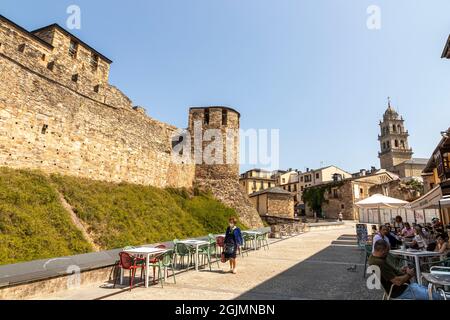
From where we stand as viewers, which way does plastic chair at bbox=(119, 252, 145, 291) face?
facing away from the viewer and to the right of the viewer

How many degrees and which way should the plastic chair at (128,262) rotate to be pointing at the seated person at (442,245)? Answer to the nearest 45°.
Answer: approximately 45° to its right

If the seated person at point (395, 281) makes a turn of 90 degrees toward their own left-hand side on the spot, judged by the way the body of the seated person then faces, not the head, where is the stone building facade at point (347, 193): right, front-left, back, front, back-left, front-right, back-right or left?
front

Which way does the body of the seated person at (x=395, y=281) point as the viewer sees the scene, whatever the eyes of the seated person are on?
to the viewer's right

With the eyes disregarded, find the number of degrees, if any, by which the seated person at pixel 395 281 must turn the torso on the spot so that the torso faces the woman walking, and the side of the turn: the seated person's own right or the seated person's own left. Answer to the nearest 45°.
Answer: approximately 135° to the seated person's own left
